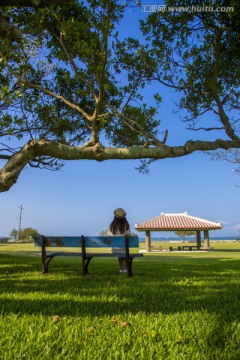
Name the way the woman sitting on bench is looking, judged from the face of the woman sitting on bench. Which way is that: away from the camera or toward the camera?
away from the camera

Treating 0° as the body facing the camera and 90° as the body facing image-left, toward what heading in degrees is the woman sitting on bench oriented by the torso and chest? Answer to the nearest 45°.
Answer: approximately 180°
